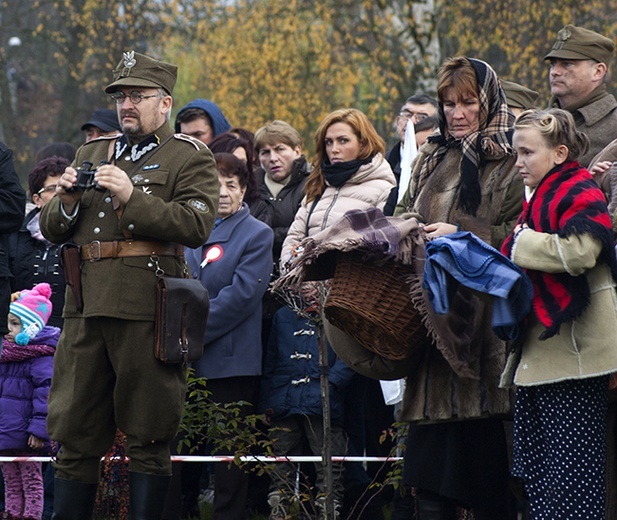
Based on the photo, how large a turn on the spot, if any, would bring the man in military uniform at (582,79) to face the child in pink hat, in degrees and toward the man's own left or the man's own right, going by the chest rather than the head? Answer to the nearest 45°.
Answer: approximately 45° to the man's own right

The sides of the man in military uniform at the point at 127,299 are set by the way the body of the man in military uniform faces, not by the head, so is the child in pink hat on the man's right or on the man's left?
on the man's right

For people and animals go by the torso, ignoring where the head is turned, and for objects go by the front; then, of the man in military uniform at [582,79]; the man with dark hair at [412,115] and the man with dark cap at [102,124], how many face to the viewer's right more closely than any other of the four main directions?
0

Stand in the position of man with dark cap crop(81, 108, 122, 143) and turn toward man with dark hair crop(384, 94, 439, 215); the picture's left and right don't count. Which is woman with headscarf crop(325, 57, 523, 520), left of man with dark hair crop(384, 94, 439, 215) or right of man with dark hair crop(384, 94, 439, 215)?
right

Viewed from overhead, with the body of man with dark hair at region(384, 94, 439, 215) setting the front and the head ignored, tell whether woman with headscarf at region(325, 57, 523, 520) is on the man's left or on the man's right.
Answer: on the man's left

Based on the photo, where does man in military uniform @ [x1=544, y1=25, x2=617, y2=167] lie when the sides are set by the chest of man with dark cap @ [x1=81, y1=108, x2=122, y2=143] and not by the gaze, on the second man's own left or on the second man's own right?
on the second man's own left

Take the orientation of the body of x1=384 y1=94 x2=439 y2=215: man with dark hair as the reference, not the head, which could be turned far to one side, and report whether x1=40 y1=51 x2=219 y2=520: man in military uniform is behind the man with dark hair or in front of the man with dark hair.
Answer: in front

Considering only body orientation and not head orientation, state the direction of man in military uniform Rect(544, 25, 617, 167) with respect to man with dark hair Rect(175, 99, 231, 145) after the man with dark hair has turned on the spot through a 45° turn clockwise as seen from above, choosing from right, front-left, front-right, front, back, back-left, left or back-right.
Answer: back-left

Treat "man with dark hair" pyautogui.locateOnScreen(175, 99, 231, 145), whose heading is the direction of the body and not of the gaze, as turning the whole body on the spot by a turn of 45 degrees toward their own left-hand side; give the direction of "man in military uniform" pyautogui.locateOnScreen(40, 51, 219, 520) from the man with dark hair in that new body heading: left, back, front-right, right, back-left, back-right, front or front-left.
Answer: front

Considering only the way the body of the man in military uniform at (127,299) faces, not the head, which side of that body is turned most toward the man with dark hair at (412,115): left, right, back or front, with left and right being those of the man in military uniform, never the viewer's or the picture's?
back

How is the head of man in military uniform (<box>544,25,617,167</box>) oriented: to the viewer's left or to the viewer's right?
to the viewer's left

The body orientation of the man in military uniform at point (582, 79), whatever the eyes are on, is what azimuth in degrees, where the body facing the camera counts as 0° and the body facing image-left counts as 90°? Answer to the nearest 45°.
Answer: approximately 45°

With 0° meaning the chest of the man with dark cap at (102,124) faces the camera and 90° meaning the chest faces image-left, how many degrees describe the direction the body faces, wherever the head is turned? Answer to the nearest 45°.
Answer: approximately 45°

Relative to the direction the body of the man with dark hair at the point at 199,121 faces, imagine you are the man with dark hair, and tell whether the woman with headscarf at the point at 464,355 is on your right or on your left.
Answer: on your left

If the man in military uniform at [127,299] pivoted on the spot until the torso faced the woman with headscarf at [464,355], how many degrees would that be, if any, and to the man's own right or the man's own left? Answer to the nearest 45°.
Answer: approximately 135° to the man's own left

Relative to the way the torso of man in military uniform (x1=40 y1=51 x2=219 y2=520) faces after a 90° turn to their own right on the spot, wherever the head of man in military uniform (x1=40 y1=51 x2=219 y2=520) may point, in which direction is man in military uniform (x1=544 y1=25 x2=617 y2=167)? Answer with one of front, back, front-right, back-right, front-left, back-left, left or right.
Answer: back-right

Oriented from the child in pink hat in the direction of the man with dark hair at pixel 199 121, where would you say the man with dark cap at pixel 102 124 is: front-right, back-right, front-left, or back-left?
front-left
